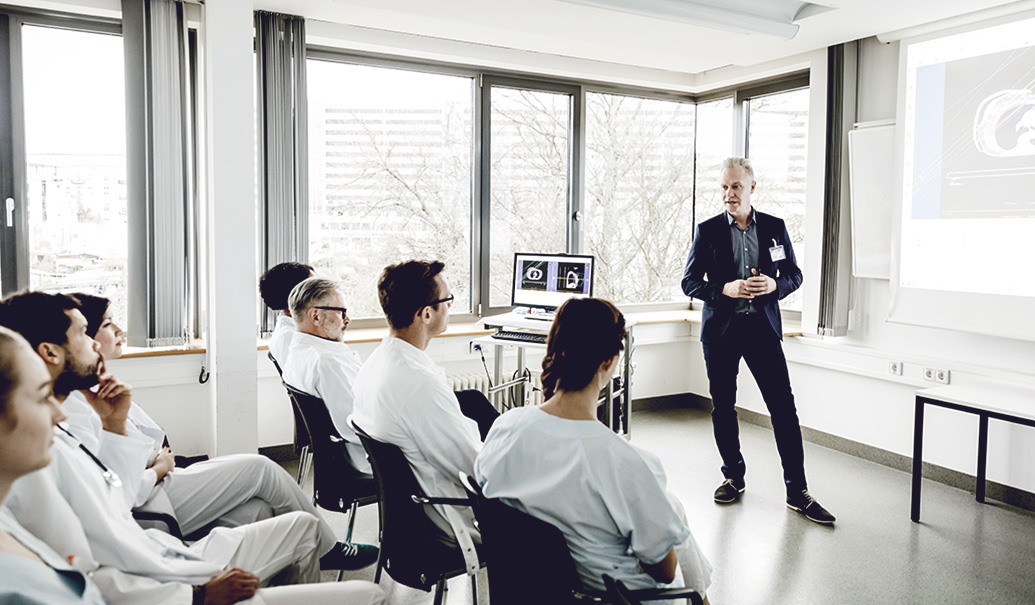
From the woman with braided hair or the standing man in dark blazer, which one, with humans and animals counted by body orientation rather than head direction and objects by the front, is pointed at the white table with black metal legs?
the woman with braided hair

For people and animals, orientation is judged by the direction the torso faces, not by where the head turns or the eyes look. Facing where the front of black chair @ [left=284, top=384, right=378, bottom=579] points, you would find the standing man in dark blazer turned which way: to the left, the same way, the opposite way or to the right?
the opposite way

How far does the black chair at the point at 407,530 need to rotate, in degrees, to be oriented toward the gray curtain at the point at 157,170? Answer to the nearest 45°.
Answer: approximately 90° to its left

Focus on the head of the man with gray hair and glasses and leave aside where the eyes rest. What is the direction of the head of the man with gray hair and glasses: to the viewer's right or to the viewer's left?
to the viewer's right

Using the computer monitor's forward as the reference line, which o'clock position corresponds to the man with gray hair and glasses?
The man with gray hair and glasses is roughly at 1 o'clock from the computer monitor.

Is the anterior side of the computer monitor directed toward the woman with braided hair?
yes

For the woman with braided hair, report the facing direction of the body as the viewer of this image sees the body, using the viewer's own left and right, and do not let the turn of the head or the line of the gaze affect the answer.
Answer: facing away from the viewer and to the right of the viewer

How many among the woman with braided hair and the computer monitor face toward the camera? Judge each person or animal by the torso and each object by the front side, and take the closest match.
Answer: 1

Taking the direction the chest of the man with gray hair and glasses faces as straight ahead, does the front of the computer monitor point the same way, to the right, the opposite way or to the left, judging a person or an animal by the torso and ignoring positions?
to the right

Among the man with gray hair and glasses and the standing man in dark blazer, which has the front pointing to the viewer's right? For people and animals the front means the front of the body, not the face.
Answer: the man with gray hair and glasses
